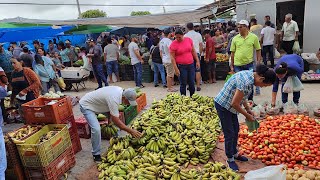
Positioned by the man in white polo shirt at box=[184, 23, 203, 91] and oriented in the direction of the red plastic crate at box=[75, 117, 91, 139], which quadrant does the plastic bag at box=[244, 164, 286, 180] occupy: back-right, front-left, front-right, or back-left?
front-left

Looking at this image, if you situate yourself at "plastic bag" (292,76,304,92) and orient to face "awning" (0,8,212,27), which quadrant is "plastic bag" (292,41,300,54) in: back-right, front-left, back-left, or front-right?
front-right

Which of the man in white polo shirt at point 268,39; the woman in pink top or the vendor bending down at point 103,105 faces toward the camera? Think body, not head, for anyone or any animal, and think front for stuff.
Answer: the woman in pink top

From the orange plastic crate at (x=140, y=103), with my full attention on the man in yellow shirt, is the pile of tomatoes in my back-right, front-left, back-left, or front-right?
front-right

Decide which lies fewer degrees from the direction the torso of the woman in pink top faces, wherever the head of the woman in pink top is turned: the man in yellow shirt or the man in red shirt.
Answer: the man in yellow shirt

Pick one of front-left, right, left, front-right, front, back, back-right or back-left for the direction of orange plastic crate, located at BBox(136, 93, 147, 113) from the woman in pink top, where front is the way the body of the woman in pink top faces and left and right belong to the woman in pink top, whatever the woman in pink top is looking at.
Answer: right

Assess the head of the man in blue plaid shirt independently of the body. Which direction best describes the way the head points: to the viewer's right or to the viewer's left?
to the viewer's right

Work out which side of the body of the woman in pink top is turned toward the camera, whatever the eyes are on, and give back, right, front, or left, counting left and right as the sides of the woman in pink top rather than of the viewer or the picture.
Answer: front

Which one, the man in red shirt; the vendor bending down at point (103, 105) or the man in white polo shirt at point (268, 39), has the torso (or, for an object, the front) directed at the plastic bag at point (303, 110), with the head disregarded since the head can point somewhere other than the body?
the vendor bending down

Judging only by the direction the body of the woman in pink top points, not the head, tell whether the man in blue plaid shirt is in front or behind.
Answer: in front

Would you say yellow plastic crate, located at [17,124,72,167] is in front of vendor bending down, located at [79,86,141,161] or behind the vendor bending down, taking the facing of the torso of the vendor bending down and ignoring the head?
behind

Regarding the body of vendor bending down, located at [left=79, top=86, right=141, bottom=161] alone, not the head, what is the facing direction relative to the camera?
to the viewer's right
